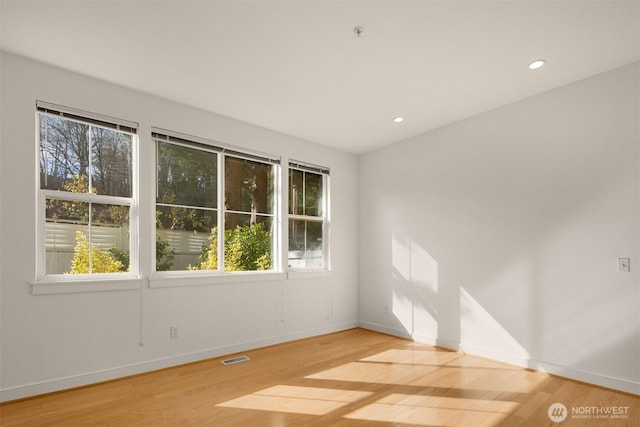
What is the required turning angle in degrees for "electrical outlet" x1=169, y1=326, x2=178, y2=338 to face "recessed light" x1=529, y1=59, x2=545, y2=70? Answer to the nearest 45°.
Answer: approximately 45° to its left
